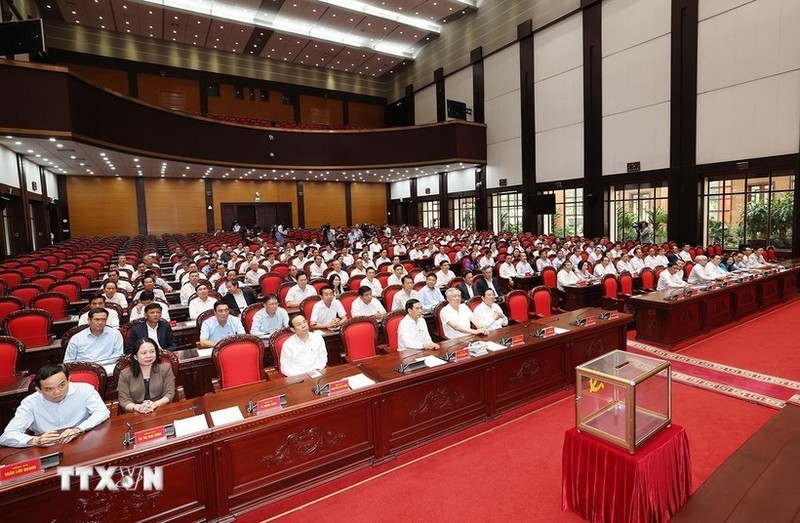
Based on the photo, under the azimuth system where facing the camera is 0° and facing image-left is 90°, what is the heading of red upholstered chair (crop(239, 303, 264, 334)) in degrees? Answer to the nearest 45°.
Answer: approximately 315°

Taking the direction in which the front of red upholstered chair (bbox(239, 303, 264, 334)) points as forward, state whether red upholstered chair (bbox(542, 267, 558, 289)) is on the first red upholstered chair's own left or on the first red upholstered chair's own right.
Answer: on the first red upholstered chair's own left

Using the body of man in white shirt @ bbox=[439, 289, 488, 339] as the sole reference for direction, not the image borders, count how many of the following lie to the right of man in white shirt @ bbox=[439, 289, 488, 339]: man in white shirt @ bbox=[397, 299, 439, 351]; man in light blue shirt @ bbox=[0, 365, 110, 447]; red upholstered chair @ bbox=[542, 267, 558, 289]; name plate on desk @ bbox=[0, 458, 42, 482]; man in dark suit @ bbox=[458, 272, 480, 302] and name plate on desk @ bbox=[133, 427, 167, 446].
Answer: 4

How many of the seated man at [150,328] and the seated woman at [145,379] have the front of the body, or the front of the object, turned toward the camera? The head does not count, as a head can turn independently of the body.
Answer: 2

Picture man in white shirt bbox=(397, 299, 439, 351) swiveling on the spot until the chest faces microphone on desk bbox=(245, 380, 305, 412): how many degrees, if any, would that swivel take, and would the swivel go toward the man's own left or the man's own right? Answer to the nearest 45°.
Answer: approximately 90° to the man's own right

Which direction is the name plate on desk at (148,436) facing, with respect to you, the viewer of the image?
facing the viewer and to the right of the viewer

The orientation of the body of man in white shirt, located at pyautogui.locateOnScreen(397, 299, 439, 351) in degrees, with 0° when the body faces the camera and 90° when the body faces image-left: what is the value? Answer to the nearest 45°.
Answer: approximately 315°

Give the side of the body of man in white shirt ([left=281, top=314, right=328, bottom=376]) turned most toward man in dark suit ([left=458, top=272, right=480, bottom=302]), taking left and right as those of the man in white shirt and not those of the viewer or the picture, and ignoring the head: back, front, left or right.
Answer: left

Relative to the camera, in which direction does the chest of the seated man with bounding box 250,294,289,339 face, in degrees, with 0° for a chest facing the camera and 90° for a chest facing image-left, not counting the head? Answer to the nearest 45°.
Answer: approximately 315°

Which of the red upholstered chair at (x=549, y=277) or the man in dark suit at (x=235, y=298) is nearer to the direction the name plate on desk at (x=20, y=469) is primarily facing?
the red upholstered chair

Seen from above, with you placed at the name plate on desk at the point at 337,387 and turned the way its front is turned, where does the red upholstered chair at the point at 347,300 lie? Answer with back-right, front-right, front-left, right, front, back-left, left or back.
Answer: back-left

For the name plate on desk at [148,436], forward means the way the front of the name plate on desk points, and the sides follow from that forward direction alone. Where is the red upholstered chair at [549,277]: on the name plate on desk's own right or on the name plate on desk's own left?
on the name plate on desk's own left

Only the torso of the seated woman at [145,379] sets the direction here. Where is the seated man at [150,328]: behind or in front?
behind

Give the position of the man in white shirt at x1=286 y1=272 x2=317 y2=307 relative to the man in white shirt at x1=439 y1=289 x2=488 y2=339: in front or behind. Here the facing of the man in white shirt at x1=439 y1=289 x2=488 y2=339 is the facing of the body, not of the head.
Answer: behind
